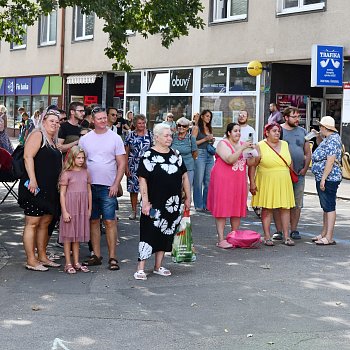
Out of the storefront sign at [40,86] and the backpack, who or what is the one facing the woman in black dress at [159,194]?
the storefront sign

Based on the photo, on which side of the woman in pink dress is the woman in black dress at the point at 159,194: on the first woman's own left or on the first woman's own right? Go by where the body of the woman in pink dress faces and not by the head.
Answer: on the first woman's own right

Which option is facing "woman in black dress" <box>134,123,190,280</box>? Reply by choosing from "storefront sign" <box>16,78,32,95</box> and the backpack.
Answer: the storefront sign

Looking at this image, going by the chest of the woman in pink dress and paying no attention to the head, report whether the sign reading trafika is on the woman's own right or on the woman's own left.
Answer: on the woman's own left

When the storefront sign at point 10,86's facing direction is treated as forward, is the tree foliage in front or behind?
in front

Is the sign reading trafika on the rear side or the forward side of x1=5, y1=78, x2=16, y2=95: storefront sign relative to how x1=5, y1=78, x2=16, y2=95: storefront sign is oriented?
on the forward side

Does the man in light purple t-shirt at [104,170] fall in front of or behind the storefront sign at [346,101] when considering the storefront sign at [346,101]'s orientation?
in front

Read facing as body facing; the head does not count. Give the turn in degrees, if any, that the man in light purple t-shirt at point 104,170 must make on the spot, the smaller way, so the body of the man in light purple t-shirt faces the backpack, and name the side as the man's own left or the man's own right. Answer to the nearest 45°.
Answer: approximately 90° to the man's own right

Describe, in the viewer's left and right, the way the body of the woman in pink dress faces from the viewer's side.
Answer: facing the viewer and to the right of the viewer
